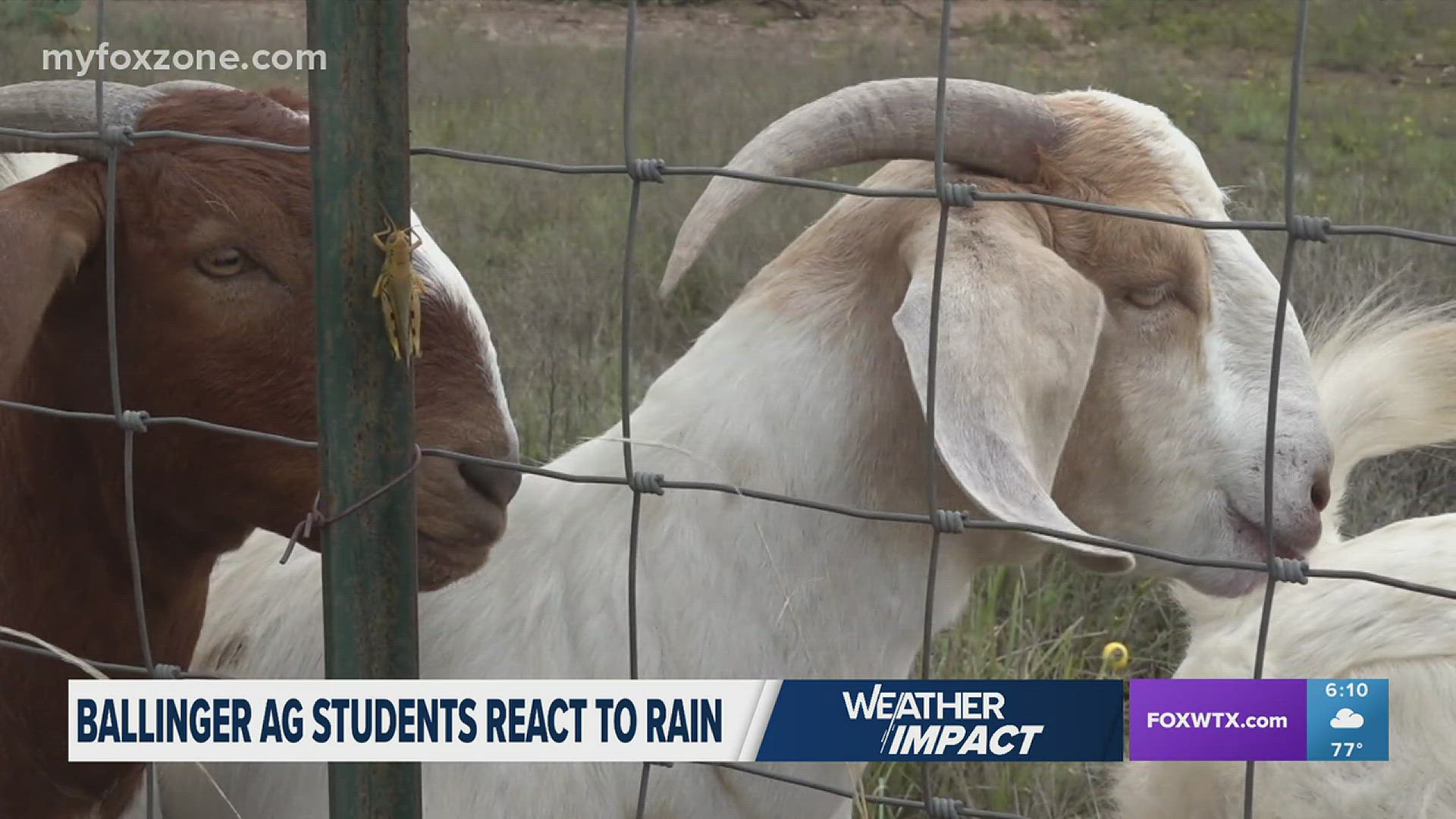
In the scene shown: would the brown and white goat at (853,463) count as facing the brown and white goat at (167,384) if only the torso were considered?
no

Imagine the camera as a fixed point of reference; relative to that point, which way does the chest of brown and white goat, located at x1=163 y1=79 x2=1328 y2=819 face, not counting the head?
to the viewer's right

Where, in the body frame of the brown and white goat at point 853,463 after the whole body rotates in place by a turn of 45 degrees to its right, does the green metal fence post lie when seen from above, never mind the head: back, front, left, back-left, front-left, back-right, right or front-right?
right

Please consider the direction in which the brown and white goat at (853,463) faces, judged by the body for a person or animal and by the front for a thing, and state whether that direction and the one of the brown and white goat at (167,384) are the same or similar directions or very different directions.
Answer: same or similar directions
